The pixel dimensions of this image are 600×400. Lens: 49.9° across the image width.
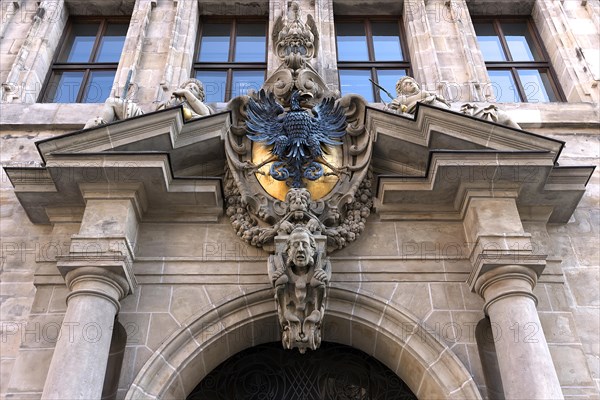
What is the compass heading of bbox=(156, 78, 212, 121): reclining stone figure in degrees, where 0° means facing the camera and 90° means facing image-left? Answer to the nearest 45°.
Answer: approximately 45°

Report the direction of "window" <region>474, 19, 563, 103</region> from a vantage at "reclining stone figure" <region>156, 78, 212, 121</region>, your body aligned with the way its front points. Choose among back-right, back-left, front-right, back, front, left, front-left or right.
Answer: back-left

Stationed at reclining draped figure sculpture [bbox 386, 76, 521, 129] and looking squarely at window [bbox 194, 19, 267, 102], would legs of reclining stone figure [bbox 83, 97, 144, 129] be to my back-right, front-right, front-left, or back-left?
front-left

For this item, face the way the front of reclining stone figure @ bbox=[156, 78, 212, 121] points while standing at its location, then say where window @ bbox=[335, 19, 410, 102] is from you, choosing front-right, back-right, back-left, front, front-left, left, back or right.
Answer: back-left

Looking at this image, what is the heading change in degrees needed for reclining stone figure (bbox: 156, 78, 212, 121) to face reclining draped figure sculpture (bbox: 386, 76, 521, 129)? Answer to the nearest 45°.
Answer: approximately 135° to its left
